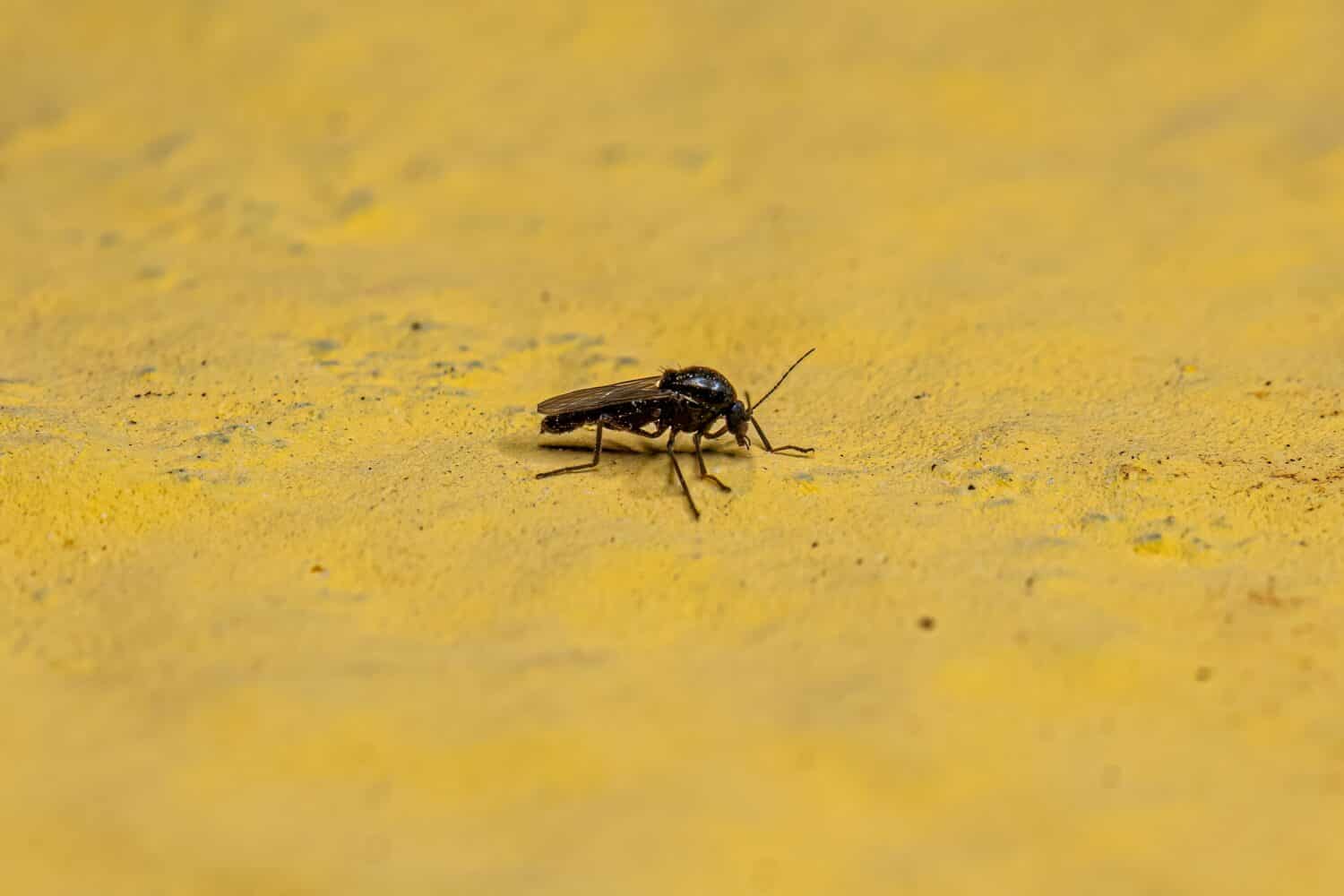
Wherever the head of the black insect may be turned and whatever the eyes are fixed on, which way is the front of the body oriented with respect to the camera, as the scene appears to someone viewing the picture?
to the viewer's right
